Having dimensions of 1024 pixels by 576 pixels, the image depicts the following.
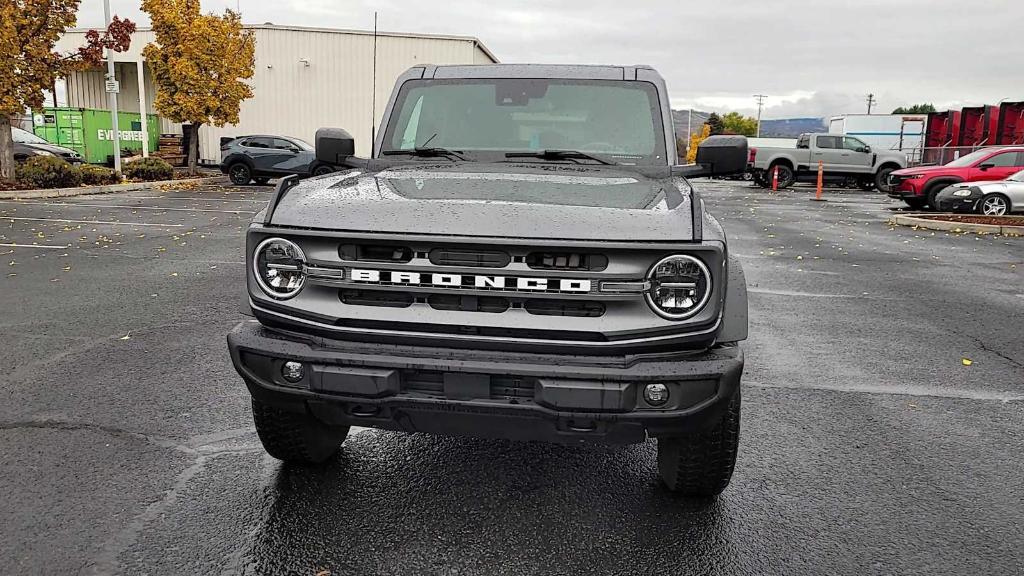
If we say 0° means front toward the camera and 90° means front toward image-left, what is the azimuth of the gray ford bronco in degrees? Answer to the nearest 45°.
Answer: approximately 0°

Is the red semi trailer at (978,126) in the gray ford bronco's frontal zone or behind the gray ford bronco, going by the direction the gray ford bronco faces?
behind

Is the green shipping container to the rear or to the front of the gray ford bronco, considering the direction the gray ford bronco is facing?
to the rear

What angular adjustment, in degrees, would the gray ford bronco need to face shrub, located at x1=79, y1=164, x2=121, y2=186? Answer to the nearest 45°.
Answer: approximately 135° to its right

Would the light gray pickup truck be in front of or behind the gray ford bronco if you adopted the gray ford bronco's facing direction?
behind

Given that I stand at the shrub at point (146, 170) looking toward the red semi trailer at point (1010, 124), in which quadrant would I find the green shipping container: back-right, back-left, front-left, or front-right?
back-left

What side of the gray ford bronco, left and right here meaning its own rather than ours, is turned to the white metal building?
back
